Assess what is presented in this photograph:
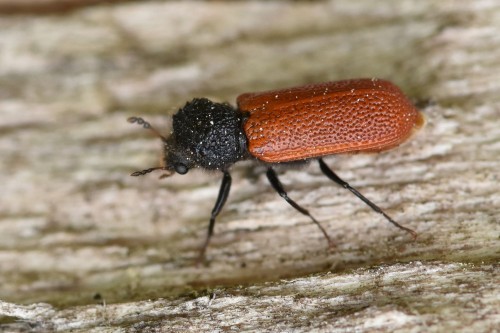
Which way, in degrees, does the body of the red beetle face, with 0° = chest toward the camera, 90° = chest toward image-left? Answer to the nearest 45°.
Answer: approximately 90°
